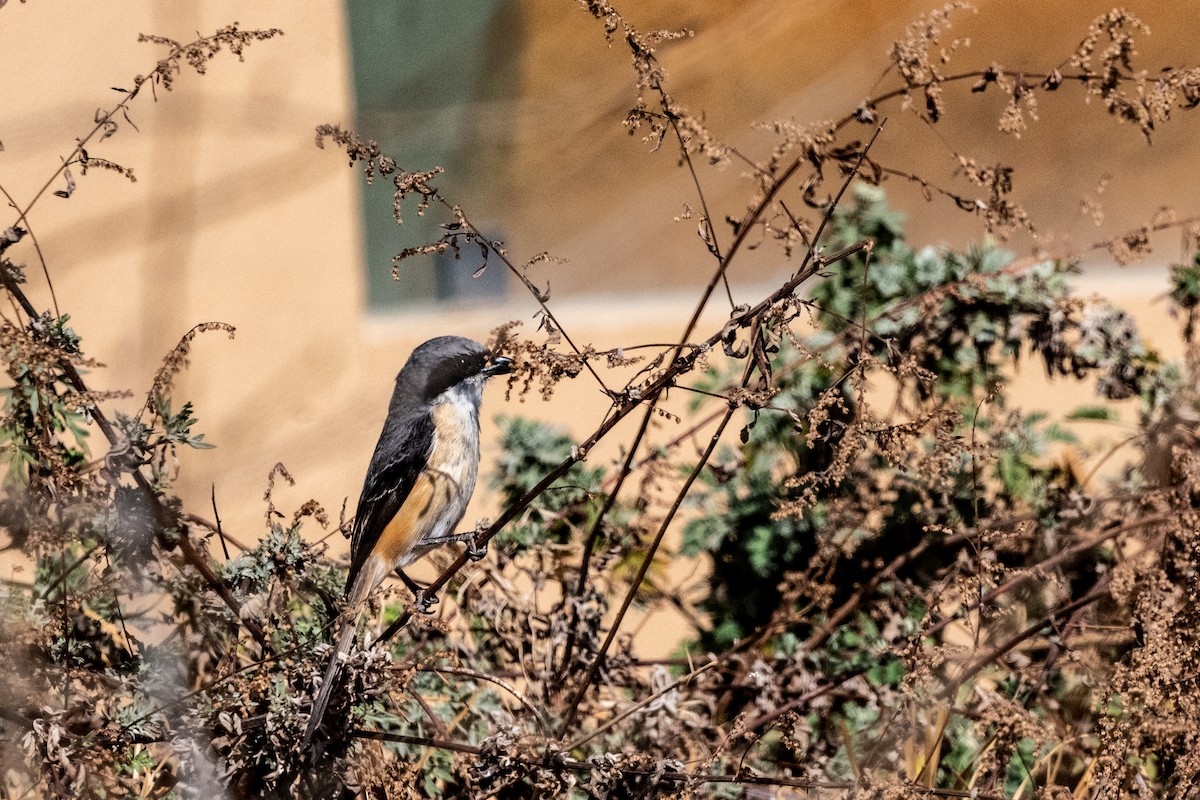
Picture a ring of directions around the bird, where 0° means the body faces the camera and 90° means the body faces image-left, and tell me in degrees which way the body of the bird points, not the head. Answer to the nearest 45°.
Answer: approximately 270°
